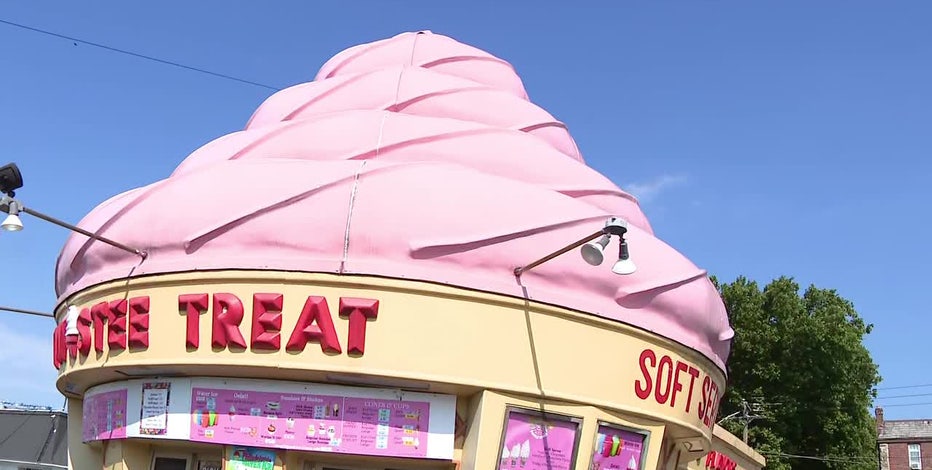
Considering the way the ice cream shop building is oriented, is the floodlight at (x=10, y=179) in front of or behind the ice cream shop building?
in front

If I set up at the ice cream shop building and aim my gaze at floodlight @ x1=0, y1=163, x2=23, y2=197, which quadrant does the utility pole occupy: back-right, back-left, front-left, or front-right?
back-right

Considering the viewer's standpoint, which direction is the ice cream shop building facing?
facing the viewer and to the left of the viewer

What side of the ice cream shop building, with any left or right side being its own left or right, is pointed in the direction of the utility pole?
back

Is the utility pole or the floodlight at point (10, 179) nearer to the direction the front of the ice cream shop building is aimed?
the floodlight
